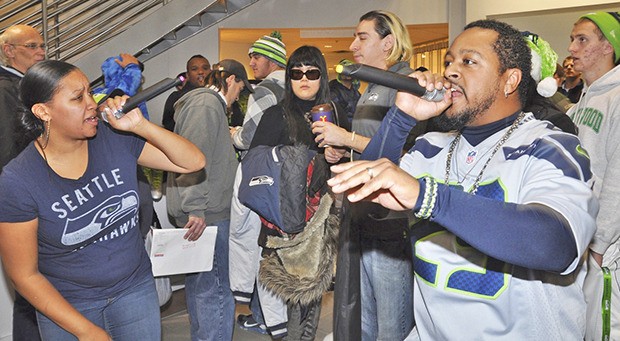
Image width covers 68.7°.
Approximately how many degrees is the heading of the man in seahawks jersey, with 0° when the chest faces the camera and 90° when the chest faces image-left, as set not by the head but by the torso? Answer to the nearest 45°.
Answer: approximately 45°

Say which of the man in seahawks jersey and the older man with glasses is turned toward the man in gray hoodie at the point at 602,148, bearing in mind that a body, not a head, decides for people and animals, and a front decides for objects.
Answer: the older man with glasses

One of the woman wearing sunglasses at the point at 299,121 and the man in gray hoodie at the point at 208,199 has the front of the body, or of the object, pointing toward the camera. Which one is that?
the woman wearing sunglasses

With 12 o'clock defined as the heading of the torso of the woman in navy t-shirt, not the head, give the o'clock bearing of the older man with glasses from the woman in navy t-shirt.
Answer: The older man with glasses is roughly at 7 o'clock from the woman in navy t-shirt.

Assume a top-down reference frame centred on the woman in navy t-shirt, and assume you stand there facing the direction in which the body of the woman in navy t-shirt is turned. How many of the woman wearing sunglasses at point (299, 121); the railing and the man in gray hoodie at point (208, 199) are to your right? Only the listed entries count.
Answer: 0

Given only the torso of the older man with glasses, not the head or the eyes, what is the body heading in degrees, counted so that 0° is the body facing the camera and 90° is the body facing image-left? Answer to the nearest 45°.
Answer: approximately 315°

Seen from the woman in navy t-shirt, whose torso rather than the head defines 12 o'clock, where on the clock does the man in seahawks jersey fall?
The man in seahawks jersey is roughly at 12 o'clock from the woman in navy t-shirt.

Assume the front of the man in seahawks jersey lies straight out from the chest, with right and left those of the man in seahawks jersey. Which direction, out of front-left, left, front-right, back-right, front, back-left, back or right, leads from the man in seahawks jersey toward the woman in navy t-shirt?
front-right

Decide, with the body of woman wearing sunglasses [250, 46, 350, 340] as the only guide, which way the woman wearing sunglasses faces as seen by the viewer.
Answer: toward the camera

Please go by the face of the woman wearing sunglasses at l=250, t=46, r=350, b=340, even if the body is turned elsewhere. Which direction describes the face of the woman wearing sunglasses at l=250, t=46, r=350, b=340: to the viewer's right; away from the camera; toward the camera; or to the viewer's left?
toward the camera

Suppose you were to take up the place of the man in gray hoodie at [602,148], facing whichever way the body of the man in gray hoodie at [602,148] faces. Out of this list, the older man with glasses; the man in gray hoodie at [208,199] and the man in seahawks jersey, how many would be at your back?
0

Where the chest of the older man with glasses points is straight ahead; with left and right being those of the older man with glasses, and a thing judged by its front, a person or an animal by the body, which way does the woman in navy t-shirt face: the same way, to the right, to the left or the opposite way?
the same way

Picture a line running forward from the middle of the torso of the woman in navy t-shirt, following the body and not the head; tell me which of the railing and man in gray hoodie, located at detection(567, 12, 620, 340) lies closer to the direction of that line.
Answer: the man in gray hoodie

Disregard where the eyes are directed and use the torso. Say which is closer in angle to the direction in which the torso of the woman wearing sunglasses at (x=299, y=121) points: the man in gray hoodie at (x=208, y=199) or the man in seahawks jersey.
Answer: the man in seahawks jersey
